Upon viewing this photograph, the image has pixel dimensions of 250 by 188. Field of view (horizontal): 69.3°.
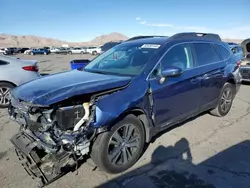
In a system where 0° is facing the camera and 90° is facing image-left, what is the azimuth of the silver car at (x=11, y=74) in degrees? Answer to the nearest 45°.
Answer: approximately 90°

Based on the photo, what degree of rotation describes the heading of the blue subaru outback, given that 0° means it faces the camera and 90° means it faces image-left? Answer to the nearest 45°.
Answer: approximately 45°
